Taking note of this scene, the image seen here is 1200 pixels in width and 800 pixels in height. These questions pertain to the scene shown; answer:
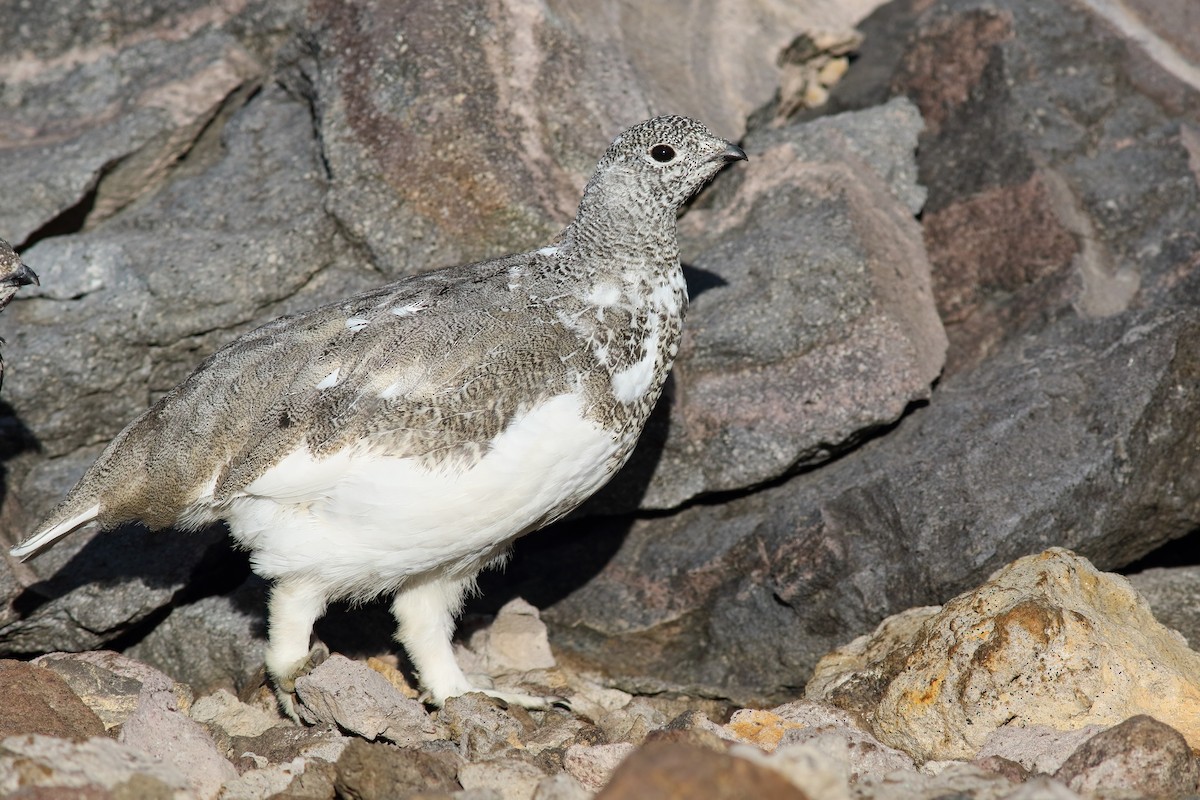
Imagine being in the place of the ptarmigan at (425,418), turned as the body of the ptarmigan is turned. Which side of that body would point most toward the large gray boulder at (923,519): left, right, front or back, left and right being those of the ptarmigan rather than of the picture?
front

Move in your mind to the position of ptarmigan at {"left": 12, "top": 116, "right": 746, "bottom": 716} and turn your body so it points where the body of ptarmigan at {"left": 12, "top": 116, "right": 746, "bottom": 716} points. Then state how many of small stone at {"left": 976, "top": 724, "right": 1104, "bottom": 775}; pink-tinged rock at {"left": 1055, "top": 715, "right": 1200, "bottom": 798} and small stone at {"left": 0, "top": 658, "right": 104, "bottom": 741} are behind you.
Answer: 1

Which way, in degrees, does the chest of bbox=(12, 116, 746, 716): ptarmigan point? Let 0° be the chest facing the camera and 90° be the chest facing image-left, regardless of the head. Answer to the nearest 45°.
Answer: approximately 270°

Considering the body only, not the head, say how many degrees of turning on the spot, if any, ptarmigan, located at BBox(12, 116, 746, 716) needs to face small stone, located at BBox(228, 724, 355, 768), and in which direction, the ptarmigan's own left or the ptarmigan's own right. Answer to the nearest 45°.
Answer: approximately 135° to the ptarmigan's own right

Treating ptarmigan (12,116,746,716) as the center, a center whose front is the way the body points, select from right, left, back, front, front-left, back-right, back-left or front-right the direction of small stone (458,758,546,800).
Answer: right

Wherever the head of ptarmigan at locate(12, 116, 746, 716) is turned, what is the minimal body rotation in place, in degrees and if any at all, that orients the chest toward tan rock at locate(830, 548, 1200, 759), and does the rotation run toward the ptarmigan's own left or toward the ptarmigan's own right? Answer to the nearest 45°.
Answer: approximately 45° to the ptarmigan's own right

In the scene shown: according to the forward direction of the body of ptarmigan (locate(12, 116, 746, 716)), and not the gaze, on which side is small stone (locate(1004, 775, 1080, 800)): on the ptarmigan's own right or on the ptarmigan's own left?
on the ptarmigan's own right
